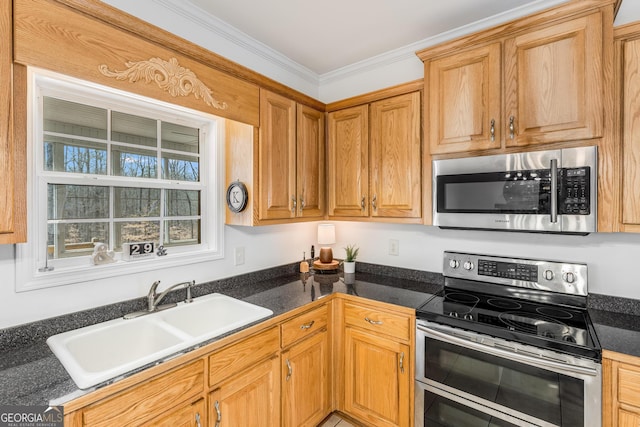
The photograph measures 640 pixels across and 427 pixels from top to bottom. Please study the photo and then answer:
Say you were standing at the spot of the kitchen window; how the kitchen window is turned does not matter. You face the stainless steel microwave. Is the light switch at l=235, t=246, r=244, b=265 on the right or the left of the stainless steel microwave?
left

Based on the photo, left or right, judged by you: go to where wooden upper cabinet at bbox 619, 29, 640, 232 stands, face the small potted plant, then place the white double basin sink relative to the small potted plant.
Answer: left

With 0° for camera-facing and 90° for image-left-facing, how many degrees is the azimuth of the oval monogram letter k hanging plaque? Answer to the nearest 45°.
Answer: approximately 45°

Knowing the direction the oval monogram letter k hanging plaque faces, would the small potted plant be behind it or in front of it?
behind

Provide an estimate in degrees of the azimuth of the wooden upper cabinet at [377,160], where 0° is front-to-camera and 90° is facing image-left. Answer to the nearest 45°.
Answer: approximately 45°

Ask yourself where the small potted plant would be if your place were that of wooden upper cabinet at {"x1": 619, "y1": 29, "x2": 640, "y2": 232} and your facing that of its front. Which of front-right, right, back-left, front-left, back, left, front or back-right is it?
right

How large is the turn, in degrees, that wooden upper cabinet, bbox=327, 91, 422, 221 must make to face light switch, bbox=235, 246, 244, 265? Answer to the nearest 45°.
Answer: approximately 45° to its right

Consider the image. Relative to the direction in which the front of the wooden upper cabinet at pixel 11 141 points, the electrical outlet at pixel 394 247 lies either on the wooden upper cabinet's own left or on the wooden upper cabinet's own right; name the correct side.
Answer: on the wooden upper cabinet's own left
